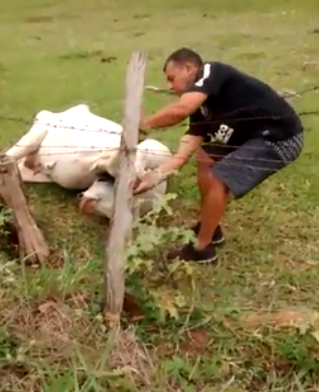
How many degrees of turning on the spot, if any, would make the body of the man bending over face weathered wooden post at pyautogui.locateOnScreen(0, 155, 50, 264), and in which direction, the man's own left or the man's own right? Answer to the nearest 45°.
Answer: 0° — they already face it

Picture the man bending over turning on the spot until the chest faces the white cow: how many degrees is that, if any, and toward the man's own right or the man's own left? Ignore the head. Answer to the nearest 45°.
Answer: approximately 45° to the man's own right

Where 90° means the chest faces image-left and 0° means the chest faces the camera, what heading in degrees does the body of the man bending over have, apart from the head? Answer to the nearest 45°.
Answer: approximately 90°

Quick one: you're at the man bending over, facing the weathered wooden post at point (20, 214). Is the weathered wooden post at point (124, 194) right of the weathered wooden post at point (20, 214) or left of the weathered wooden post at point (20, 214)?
left

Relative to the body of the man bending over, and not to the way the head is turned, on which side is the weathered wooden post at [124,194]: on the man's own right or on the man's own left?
on the man's own left

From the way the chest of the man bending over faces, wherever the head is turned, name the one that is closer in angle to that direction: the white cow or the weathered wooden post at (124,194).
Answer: the white cow
